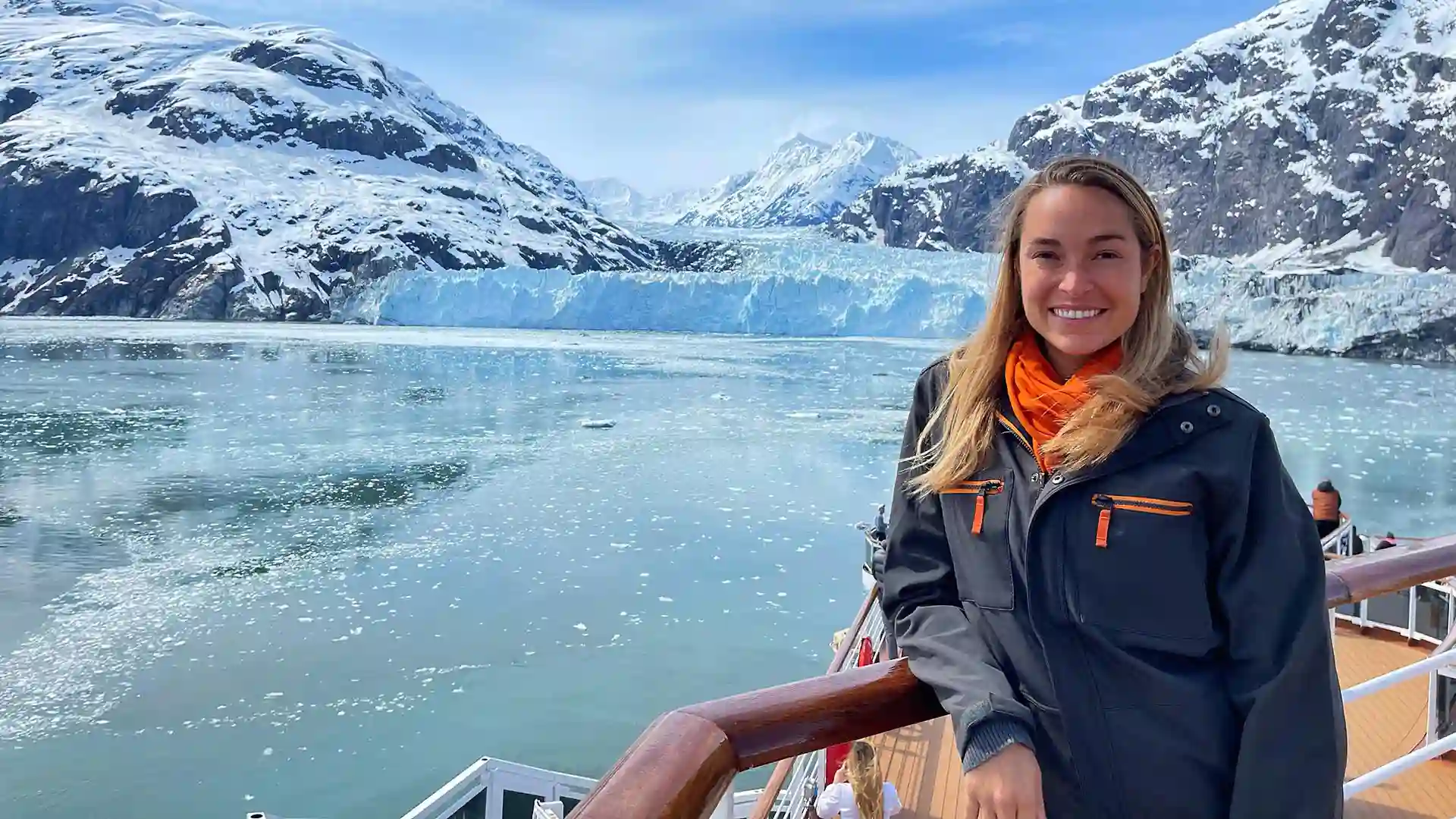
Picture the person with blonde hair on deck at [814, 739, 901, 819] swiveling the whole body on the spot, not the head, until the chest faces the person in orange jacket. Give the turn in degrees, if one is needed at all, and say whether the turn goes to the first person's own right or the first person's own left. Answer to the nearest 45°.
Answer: approximately 45° to the first person's own right

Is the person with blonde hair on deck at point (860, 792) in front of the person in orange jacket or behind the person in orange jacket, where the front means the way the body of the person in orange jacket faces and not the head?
behind

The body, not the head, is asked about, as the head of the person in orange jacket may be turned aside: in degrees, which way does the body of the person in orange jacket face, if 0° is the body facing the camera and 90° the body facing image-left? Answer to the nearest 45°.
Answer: approximately 180°

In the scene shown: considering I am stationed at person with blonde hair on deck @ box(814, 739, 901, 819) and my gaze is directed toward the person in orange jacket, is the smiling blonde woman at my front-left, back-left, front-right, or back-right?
back-right

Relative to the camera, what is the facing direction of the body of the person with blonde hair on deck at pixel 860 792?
away from the camera

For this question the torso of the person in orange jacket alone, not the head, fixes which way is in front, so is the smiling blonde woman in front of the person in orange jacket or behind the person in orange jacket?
behind

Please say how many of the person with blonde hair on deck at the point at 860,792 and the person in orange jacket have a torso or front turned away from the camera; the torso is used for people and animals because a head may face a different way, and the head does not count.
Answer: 2

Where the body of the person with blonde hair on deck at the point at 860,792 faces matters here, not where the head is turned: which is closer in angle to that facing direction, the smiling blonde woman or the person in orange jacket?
the person in orange jacket

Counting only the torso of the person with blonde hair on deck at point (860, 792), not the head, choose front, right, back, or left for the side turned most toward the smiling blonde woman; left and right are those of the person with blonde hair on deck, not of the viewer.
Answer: back
